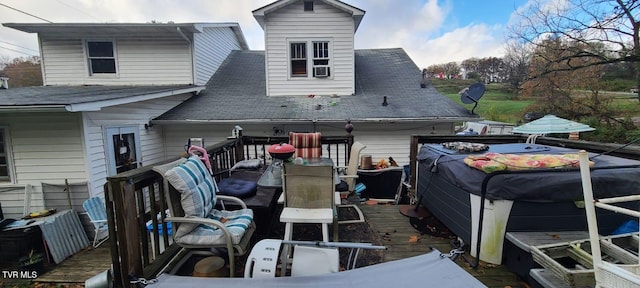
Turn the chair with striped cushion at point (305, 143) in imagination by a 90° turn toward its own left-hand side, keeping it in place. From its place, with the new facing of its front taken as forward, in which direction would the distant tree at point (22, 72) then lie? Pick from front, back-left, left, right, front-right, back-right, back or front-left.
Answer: back-left

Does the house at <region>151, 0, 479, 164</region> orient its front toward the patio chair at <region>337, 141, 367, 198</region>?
yes

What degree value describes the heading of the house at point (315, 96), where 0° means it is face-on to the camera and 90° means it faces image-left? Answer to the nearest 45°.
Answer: approximately 0°

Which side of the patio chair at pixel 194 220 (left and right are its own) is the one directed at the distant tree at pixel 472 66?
left

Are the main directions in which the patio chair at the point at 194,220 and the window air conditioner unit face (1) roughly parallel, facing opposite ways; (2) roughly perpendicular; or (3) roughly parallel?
roughly perpendicular

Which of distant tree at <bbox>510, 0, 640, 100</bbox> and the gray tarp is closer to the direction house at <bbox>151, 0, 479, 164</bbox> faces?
the gray tarp

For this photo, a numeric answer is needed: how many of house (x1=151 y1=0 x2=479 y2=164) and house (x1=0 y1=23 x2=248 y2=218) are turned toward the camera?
2
